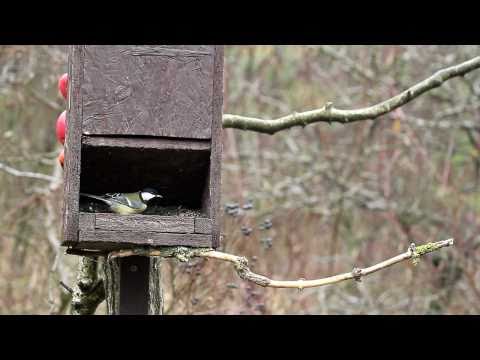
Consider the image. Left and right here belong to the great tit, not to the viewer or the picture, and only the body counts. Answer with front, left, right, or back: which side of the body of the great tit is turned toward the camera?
right

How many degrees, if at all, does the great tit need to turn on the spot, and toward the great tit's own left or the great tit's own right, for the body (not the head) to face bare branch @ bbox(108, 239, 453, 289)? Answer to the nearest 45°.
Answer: approximately 45° to the great tit's own right
